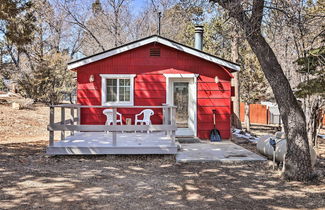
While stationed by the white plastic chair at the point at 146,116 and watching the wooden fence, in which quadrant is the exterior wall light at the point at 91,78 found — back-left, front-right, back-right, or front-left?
back-left

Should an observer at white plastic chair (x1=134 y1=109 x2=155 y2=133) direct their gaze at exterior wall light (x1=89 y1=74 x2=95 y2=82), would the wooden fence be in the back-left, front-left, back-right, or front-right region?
back-right

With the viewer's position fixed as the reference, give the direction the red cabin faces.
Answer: facing the viewer

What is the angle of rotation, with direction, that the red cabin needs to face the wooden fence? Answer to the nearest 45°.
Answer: approximately 135° to its left
